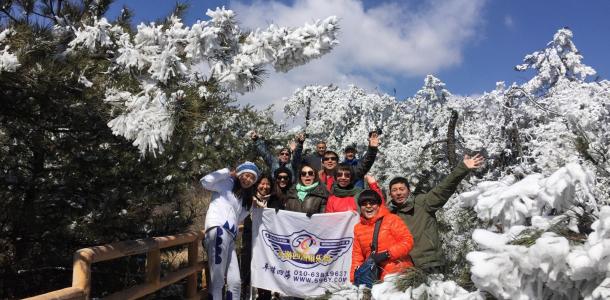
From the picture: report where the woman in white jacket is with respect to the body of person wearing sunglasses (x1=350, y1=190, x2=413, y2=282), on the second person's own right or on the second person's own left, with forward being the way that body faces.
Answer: on the second person's own right

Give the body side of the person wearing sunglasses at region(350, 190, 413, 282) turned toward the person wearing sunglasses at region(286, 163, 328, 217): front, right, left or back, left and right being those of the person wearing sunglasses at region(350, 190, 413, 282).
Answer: right

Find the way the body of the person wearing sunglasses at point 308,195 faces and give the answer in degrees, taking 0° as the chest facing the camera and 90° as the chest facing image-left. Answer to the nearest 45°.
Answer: approximately 0°

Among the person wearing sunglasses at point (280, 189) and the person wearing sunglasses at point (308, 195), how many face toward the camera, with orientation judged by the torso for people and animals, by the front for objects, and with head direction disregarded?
2

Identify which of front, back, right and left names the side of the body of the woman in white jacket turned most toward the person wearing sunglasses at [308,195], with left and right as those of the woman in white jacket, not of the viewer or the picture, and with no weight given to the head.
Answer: left

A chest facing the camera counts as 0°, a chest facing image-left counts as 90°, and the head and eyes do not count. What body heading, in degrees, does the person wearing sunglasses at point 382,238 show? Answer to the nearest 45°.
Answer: approximately 45°

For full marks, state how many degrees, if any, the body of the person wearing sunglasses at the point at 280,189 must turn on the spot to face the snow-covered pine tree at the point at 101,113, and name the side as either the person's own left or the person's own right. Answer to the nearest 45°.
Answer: approximately 45° to the person's own right

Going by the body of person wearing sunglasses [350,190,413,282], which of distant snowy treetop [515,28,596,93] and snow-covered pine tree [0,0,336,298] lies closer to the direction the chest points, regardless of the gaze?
the snow-covered pine tree
